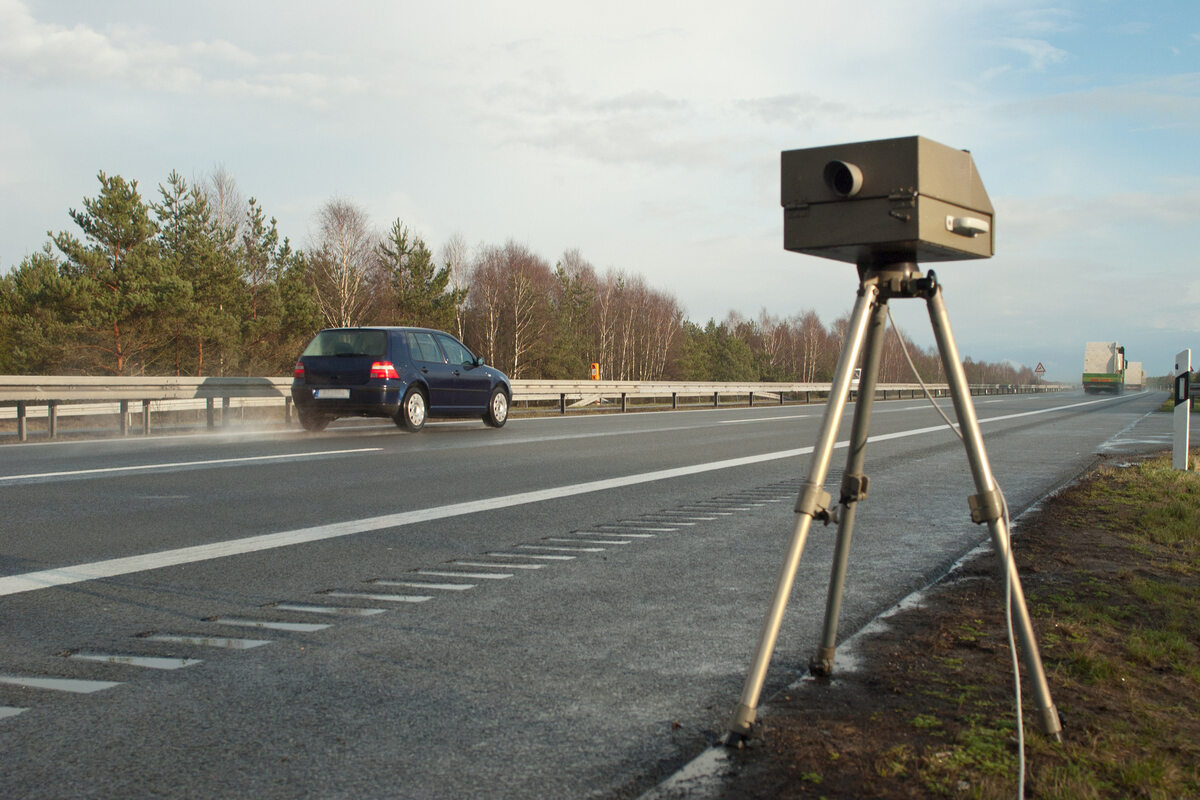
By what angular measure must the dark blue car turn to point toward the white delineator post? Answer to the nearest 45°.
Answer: approximately 90° to its right

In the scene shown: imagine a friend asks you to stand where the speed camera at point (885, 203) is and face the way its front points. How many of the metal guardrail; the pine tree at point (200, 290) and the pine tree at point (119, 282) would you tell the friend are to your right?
3

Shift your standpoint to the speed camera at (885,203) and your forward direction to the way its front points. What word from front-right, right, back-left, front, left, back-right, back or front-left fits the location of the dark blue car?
right

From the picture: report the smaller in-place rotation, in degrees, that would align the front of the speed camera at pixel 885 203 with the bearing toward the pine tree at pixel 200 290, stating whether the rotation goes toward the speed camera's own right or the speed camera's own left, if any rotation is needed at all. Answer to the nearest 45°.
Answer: approximately 90° to the speed camera's own right

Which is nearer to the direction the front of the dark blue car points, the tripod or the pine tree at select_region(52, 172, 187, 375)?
the pine tree

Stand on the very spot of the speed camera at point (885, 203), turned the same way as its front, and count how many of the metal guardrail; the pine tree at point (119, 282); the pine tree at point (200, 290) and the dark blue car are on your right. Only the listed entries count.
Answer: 4

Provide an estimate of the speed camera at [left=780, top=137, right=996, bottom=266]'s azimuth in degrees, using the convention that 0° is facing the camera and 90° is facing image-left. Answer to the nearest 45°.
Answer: approximately 45°

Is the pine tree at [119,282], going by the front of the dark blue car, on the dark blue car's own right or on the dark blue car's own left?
on the dark blue car's own left

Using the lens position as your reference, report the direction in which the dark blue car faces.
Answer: facing away from the viewer and to the right of the viewer

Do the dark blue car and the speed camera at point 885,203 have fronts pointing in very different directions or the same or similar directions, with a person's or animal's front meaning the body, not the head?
very different directions
